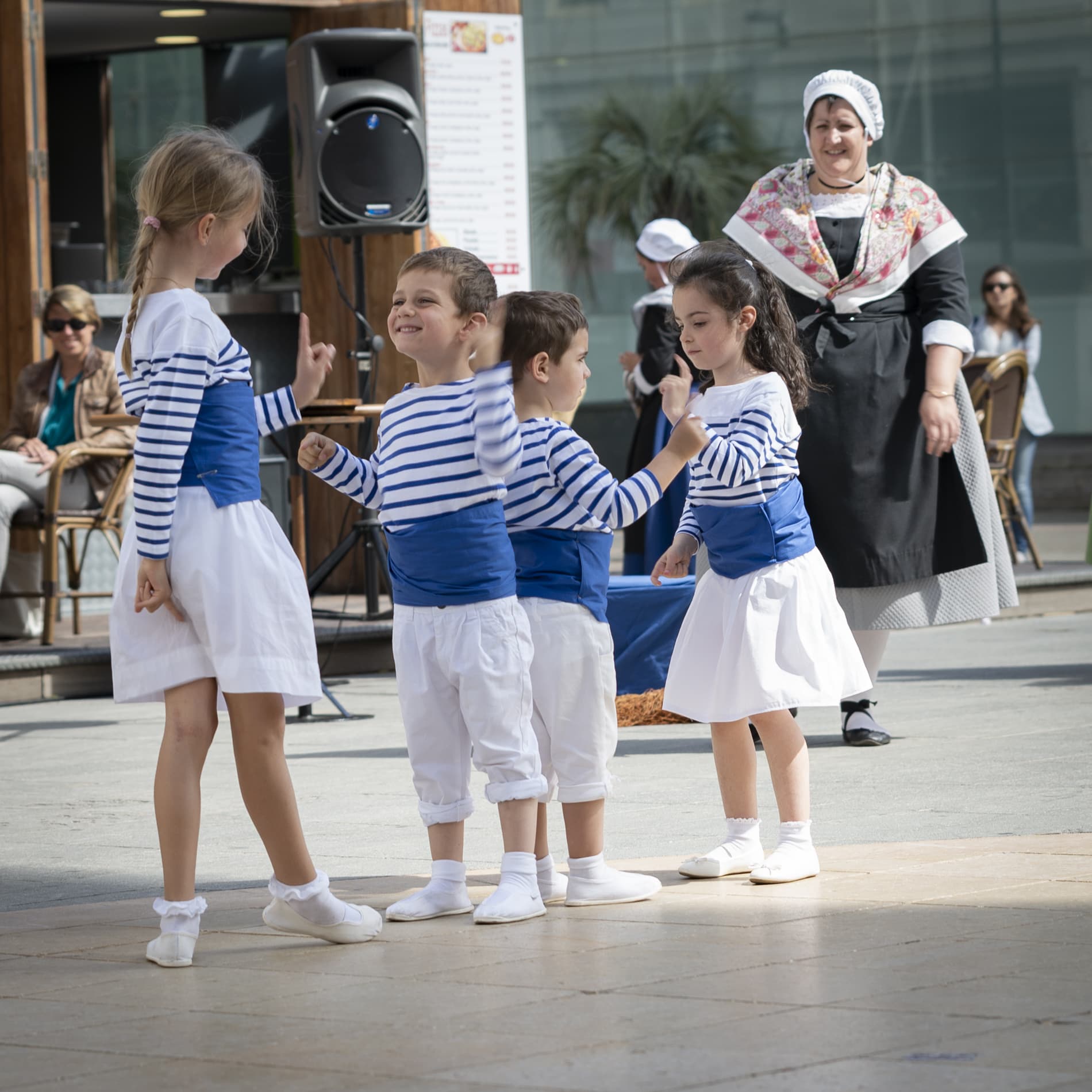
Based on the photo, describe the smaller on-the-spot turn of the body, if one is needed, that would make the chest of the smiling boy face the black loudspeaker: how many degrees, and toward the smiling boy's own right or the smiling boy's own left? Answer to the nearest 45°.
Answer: approximately 135° to the smiling boy's own right

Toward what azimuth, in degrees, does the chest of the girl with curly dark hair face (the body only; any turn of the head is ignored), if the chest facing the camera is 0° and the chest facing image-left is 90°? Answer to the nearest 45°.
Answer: approximately 45°

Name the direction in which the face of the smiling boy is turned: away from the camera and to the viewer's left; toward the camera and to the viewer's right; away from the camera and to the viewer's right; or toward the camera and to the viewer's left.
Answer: toward the camera and to the viewer's left

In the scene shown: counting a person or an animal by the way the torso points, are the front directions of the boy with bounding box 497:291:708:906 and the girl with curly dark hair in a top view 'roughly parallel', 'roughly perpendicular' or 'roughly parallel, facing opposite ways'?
roughly parallel, facing opposite ways

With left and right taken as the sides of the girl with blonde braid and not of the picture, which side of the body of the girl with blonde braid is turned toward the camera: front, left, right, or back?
right

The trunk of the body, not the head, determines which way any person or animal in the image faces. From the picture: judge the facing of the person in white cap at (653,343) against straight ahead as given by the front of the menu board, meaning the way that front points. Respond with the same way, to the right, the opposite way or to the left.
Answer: to the right

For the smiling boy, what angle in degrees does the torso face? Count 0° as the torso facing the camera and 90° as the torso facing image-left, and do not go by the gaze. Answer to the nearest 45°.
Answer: approximately 45°

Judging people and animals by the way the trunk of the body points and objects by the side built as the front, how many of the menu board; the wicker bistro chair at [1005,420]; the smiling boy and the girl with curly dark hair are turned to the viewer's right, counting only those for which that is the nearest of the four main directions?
0

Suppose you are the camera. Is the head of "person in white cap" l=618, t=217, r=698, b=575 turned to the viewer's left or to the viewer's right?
to the viewer's left

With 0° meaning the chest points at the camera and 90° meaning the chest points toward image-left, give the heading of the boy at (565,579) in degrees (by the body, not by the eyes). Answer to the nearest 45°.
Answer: approximately 225°

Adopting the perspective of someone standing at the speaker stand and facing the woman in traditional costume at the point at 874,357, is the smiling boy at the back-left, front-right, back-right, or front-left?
front-right

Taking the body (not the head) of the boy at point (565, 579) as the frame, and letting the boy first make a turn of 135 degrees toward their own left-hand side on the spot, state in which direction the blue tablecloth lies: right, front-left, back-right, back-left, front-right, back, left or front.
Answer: right

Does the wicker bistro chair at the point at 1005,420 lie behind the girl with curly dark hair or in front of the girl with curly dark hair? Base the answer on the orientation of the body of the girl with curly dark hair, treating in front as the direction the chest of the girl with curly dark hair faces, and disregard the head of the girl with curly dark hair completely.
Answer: behind

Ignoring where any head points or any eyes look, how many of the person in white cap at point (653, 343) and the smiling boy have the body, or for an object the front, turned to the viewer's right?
0

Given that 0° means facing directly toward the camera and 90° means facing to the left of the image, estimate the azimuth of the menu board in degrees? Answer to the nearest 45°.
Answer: approximately 0°

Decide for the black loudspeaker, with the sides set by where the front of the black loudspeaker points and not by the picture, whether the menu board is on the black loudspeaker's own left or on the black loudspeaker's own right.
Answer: on the black loudspeaker's own left
